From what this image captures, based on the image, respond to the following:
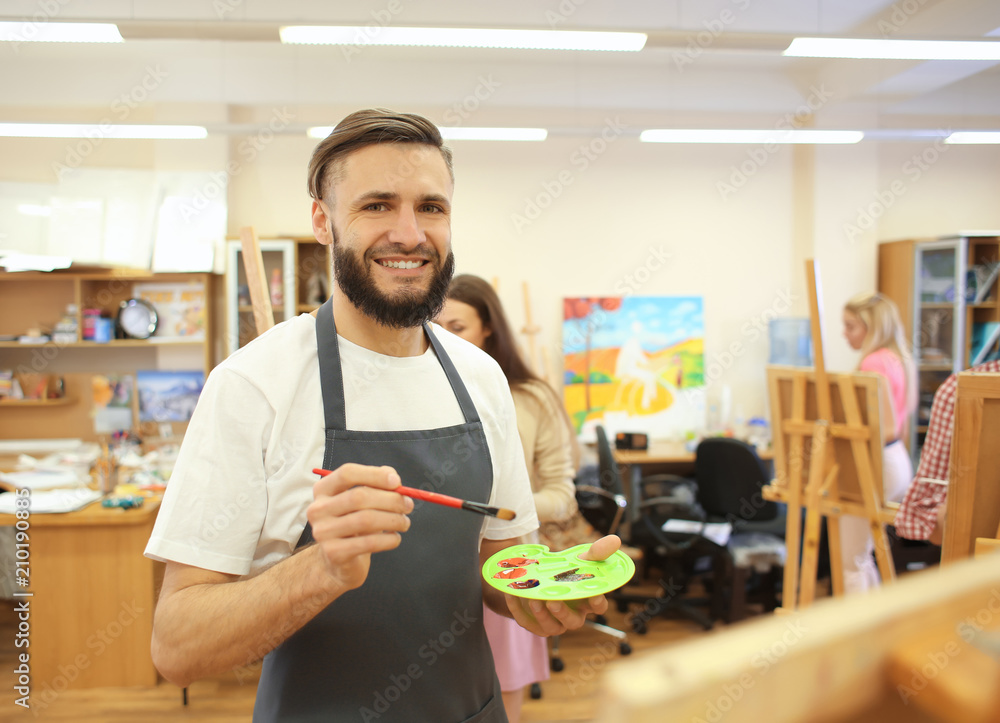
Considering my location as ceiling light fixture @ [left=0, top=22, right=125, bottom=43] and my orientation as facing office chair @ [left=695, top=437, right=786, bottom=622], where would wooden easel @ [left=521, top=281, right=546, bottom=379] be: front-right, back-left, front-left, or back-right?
front-left

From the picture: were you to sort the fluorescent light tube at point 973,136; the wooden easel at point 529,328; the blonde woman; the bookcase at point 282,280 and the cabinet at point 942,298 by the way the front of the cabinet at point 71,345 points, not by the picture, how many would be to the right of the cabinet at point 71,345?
0

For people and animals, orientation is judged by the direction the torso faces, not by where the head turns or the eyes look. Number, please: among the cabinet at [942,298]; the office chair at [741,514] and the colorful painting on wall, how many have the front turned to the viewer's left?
0

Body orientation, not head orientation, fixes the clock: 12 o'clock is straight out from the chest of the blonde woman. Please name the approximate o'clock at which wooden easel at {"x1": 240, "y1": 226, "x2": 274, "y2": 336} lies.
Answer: The wooden easel is roughly at 10 o'clock from the blonde woman.

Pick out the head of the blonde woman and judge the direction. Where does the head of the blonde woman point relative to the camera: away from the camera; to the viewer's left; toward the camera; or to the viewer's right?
to the viewer's left

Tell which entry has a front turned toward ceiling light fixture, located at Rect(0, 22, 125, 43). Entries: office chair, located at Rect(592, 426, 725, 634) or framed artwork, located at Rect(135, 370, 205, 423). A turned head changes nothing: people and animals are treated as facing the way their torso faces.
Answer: the framed artwork

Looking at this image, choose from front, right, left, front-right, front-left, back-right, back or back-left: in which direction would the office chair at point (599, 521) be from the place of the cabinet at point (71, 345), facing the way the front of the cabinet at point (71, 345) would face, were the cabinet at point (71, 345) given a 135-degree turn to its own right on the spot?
back

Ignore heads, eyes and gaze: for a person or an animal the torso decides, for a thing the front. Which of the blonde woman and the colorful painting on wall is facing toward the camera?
the colorful painting on wall

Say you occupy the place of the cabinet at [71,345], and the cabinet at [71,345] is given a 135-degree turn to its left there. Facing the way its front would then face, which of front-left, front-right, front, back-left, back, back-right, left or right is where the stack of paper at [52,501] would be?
back-right

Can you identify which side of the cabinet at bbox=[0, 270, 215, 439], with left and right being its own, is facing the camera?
front

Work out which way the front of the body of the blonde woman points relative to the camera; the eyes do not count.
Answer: to the viewer's left

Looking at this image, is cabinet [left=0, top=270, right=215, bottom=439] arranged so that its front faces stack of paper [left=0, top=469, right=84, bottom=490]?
yes

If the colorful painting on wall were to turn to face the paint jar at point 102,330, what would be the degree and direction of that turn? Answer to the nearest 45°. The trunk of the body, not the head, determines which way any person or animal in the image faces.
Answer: approximately 90° to its right

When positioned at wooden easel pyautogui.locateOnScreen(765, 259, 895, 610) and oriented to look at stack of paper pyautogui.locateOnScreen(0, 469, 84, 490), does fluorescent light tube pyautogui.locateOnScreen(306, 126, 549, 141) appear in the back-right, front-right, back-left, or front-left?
front-right

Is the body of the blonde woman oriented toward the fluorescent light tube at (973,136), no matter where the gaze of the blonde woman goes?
no

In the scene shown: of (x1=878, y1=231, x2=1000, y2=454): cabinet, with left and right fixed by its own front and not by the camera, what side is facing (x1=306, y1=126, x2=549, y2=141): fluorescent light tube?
right

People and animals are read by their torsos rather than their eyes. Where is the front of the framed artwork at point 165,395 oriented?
toward the camera

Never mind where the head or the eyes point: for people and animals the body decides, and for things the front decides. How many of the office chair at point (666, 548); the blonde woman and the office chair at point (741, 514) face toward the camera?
1

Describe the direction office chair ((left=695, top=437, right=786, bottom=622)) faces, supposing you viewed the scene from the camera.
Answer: facing away from the viewer and to the right of the viewer
